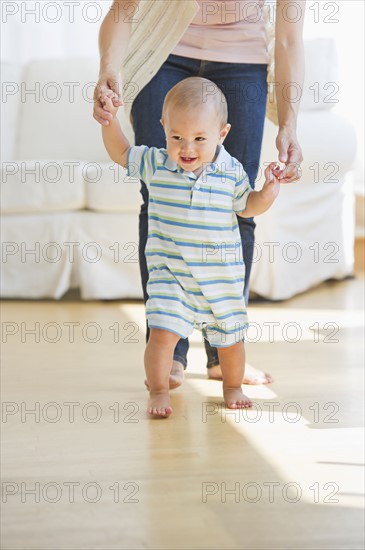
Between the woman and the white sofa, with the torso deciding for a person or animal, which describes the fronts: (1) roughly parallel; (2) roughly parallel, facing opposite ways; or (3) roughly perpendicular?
roughly parallel

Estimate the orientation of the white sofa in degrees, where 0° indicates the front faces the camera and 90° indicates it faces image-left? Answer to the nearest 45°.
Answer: approximately 0°

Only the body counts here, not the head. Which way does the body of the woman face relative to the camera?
toward the camera

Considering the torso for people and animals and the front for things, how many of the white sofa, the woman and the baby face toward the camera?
3

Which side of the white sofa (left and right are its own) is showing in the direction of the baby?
front

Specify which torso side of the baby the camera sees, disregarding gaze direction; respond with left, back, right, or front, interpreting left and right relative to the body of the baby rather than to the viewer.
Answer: front
